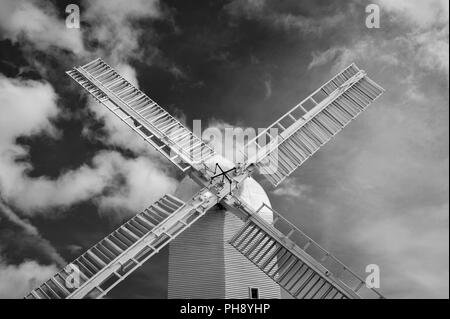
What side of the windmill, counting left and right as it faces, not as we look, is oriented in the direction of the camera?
front
